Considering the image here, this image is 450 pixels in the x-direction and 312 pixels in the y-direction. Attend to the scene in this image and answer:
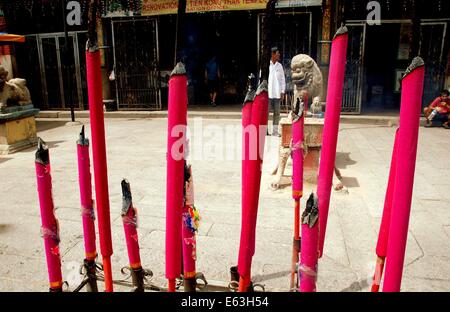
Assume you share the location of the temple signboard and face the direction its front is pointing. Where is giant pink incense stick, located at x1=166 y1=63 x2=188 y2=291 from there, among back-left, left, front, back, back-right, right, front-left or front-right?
front

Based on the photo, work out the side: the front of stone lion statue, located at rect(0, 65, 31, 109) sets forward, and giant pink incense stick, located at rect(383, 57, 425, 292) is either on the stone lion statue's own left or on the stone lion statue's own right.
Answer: on the stone lion statue's own left

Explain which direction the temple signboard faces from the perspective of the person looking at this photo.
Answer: facing the viewer

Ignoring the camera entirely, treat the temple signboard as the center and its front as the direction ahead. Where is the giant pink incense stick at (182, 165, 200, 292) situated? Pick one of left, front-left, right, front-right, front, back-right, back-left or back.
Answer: front

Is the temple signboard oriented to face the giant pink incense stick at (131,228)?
yes

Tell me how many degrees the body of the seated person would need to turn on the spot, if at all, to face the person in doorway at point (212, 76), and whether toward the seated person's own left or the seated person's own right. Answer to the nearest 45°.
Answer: approximately 45° to the seated person's own right

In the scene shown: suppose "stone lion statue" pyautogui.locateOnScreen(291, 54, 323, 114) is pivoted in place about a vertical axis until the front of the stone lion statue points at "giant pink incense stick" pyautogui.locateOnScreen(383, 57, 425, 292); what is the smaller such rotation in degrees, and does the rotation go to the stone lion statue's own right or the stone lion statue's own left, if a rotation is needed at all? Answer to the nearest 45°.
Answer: approximately 45° to the stone lion statue's own left

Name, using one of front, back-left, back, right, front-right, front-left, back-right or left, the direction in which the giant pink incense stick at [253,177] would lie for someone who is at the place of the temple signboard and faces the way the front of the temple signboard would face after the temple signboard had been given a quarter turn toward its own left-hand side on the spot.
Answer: right

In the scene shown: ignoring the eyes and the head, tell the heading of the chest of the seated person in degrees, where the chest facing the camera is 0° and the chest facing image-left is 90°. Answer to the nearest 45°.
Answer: approximately 45°

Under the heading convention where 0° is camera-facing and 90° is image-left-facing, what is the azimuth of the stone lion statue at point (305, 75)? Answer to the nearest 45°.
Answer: approximately 45°
